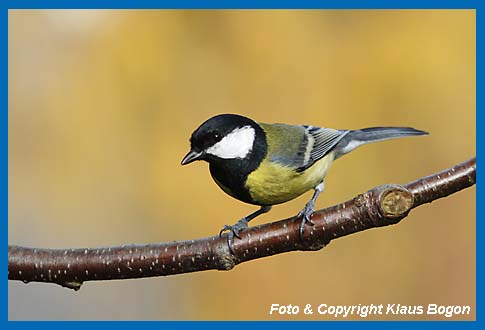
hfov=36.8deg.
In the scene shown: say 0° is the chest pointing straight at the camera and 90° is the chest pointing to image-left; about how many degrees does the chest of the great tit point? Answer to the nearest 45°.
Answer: approximately 90°
